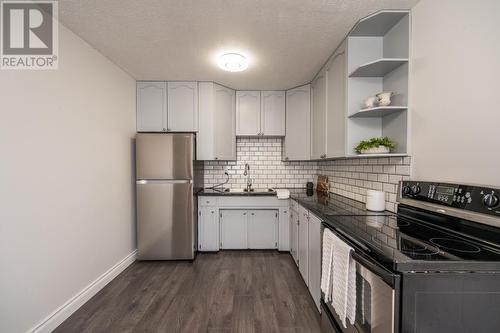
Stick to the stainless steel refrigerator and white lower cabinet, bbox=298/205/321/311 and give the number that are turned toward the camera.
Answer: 1

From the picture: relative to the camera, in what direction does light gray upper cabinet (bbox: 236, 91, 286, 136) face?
facing the viewer

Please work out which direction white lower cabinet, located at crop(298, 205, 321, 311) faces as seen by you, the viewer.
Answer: facing to the left of the viewer

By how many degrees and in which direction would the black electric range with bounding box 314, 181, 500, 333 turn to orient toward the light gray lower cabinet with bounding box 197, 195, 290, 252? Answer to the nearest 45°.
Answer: approximately 90° to its right

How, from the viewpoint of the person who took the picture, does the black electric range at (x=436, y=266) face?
facing the viewer and to the left of the viewer

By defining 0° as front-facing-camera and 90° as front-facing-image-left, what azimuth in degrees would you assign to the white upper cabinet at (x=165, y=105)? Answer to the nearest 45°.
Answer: approximately 0°

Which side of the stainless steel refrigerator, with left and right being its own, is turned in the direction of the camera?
front

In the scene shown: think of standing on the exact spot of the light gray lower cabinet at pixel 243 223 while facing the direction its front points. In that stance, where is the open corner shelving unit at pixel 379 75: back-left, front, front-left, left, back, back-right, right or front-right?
front-left

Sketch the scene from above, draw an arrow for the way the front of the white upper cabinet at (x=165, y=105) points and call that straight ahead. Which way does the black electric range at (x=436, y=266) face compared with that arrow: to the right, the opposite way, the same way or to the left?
to the right

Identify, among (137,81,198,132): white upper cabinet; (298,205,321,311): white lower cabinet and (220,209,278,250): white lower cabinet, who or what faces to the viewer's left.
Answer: (298,205,321,311): white lower cabinet
